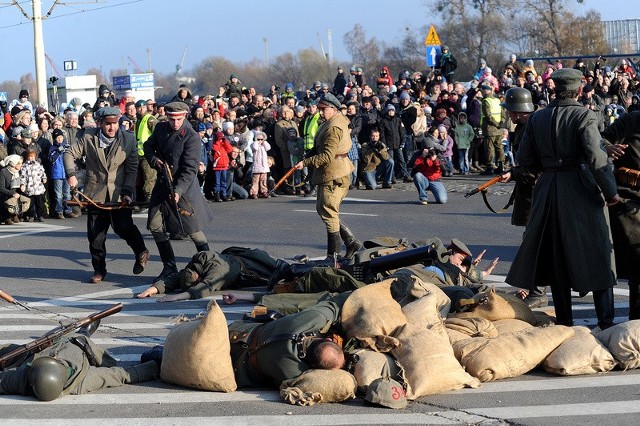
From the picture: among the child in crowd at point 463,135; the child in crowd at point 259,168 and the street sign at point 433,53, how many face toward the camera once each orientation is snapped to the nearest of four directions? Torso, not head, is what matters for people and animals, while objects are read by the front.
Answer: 3

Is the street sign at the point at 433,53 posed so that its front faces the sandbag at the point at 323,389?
yes

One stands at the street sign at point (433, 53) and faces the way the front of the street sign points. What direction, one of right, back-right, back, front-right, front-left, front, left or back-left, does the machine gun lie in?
front

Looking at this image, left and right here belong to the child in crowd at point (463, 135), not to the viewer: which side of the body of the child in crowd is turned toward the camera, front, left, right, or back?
front

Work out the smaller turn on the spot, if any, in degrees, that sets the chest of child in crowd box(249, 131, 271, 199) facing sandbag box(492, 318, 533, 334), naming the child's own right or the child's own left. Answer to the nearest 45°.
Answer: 0° — they already face it

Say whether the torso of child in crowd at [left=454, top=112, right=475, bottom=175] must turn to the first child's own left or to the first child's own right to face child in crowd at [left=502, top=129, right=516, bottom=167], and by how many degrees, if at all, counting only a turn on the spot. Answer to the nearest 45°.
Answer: approximately 135° to the first child's own left

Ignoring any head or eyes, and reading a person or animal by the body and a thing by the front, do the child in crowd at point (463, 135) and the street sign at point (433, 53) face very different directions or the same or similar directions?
same or similar directions

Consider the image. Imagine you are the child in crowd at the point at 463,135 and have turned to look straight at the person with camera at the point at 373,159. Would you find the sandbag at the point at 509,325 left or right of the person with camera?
left

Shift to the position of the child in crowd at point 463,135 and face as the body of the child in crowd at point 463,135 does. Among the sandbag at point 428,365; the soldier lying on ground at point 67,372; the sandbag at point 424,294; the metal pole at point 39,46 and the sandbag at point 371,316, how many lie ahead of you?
4

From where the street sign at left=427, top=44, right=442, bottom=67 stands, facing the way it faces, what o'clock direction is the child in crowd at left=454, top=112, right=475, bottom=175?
The child in crowd is roughly at 12 o'clock from the street sign.

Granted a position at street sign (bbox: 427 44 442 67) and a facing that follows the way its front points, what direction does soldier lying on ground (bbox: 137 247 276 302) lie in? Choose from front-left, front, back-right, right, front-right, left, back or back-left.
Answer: front

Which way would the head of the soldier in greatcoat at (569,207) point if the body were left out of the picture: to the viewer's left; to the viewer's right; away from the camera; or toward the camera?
away from the camera

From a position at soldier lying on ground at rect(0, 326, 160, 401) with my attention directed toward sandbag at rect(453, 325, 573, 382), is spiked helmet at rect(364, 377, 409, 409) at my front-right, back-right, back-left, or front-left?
front-right

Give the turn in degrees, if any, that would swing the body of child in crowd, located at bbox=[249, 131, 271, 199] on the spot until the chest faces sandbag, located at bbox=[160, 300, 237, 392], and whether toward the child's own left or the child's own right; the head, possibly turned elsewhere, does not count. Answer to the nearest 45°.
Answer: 0° — they already face it

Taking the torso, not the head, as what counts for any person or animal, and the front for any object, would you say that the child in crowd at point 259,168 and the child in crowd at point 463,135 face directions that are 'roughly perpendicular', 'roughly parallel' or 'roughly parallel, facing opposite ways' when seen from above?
roughly parallel

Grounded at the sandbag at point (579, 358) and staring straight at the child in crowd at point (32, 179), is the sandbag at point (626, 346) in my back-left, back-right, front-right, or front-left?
back-right

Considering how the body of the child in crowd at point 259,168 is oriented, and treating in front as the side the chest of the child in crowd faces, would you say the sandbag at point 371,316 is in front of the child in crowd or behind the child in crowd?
in front

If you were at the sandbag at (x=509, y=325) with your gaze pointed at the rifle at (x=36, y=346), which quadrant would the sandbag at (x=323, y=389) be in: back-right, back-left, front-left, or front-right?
front-left

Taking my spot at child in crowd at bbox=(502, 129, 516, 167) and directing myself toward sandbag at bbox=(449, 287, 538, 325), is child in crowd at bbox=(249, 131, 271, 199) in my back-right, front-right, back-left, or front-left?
front-right

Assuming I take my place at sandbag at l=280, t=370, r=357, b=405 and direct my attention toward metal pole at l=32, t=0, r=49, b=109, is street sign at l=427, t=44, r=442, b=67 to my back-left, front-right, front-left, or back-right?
front-right

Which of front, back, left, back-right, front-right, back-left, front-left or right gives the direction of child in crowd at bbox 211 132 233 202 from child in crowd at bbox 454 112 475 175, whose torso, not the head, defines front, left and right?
front-right
